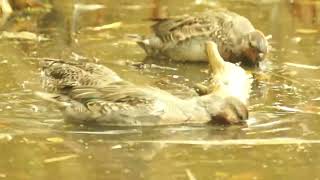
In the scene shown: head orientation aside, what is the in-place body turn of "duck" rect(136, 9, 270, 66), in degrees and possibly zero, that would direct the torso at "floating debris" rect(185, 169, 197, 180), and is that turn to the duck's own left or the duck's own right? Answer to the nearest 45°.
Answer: approximately 90° to the duck's own right

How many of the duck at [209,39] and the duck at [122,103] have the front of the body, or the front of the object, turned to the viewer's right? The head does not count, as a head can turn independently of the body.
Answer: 2

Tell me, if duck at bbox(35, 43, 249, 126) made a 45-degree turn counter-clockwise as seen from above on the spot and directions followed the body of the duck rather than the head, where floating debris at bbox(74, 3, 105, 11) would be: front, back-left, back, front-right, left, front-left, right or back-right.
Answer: front-left

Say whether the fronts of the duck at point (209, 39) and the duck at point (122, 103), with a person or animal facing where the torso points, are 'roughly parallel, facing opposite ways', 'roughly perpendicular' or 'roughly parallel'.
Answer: roughly parallel

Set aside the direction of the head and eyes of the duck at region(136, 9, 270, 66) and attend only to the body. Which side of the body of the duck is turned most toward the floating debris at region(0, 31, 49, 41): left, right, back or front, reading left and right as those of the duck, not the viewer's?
back

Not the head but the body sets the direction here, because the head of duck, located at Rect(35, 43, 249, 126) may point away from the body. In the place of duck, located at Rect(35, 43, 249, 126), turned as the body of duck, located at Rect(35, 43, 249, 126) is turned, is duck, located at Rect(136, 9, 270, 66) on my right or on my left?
on my left

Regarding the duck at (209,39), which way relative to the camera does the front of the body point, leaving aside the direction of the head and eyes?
to the viewer's right

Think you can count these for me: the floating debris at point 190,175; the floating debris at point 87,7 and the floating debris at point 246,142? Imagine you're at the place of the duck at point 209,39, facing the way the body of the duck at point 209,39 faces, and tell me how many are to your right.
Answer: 2

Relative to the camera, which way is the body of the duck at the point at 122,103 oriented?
to the viewer's right

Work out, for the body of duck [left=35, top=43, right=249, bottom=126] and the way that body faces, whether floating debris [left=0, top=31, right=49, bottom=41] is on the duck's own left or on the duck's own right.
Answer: on the duck's own left

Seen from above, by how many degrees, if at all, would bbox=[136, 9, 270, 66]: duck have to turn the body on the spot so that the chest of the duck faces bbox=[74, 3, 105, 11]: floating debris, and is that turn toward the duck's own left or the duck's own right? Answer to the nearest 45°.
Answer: approximately 135° to the duck's own left

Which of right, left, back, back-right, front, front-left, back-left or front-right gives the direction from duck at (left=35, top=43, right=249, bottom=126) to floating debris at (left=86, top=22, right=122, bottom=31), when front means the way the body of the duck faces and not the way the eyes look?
left
